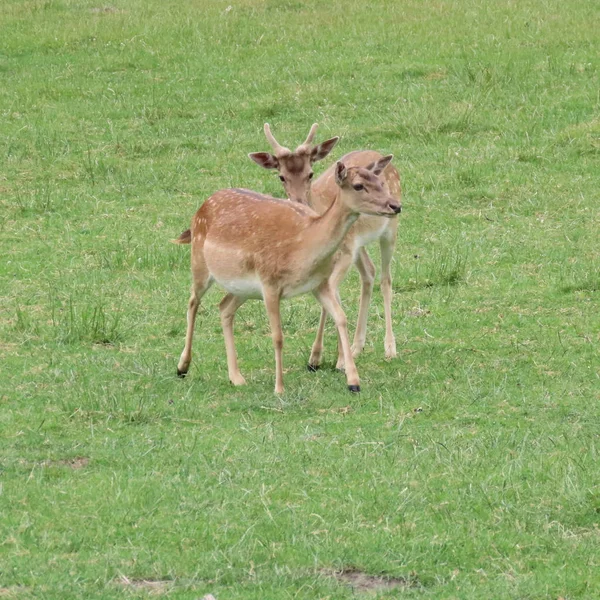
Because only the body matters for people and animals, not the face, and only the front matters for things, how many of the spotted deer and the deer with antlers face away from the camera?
0
